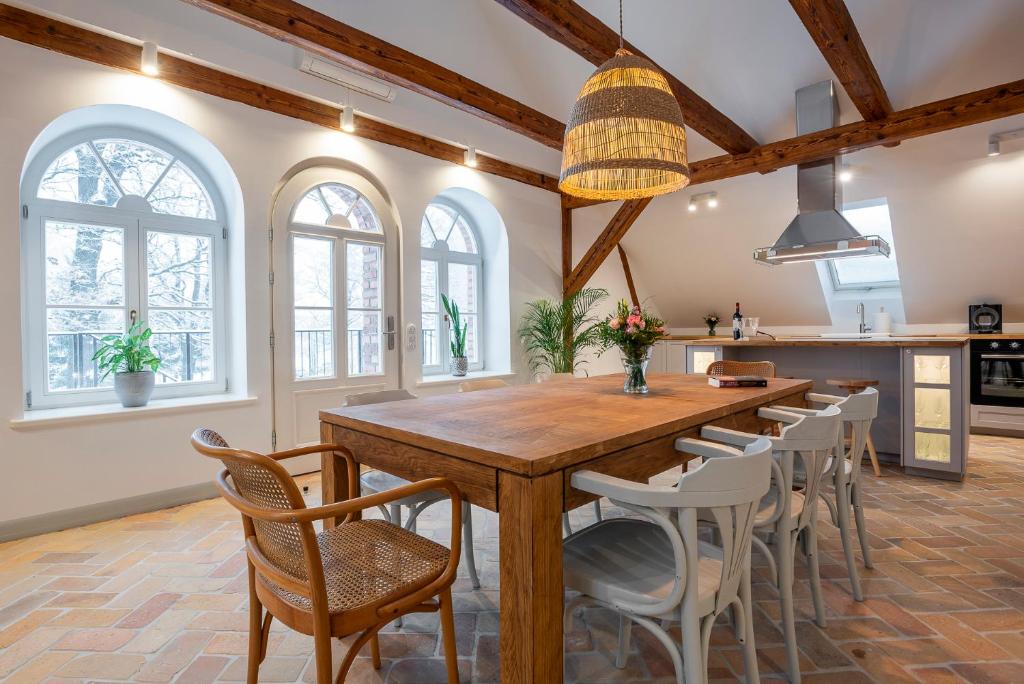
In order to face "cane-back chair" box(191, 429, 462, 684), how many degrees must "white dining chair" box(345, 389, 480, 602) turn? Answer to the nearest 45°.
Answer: approximately 45° to its right

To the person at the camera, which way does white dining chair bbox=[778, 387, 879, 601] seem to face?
facing to the left of the viewer

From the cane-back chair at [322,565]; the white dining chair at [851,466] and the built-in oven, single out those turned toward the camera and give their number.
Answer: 1

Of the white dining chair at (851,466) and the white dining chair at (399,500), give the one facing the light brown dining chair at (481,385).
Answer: the white dining chair at (851,466)

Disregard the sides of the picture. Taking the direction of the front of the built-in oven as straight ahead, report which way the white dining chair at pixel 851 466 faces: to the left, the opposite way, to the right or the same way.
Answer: to the right

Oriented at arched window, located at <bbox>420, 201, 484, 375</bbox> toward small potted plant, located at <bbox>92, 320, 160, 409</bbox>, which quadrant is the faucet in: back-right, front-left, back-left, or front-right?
back-left

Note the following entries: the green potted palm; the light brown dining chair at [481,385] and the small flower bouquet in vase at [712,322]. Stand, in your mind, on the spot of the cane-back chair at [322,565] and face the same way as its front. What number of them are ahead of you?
3

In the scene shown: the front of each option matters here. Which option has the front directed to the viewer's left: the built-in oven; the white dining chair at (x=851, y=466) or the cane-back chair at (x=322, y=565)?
the white dining chair

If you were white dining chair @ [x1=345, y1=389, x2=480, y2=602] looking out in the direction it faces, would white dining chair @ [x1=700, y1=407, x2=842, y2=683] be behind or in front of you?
in front

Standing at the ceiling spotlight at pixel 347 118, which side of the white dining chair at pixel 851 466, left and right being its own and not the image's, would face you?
front

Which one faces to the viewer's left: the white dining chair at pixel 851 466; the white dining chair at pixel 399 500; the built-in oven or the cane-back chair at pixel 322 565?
the white dining chair at pixel 851 466

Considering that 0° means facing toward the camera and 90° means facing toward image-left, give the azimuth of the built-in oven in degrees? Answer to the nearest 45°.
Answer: approximately 0°

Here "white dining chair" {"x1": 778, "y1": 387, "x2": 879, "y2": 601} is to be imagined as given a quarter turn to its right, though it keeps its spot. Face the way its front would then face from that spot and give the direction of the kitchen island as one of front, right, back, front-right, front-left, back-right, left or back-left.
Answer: front

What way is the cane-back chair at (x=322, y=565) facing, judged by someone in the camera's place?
facing away from the viewer and to the right of the viewer
